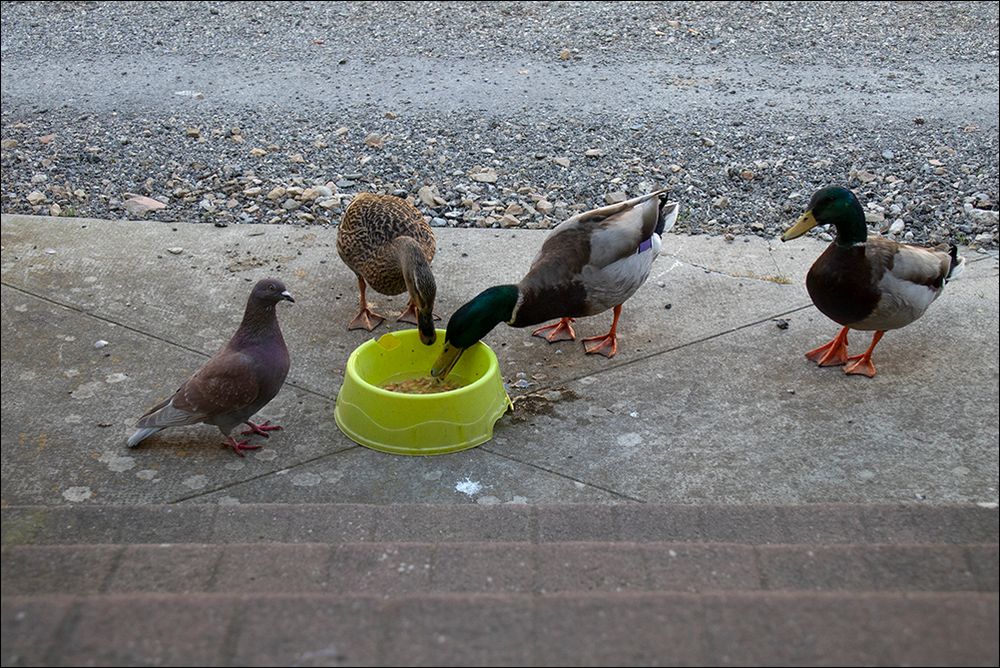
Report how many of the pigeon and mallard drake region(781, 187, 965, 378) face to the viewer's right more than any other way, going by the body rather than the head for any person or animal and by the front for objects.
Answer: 1

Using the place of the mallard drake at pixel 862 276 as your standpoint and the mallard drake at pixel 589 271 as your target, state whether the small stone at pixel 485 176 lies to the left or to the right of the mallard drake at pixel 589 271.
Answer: right

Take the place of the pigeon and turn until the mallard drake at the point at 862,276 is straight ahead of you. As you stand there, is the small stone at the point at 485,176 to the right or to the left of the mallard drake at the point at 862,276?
left

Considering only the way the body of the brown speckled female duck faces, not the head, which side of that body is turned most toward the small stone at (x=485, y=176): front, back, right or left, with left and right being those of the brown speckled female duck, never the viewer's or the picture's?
back

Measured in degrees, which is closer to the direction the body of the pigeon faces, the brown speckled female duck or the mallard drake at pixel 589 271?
the mallard drake

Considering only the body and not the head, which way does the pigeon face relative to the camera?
to the viewer's right

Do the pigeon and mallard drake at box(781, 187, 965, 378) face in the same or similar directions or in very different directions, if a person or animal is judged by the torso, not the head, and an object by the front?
very different directions

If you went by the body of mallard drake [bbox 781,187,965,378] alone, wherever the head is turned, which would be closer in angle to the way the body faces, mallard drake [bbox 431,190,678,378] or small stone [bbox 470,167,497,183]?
the mallard drake

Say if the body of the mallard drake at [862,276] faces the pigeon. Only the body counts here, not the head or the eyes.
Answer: yes
